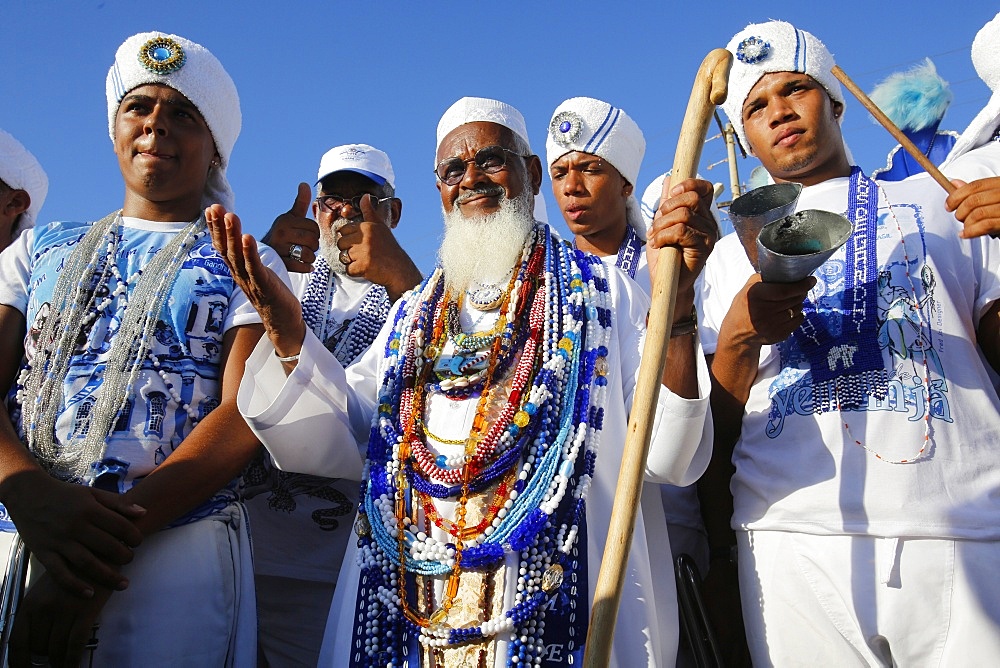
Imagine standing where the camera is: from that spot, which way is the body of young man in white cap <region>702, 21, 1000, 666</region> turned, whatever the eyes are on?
toward the camera

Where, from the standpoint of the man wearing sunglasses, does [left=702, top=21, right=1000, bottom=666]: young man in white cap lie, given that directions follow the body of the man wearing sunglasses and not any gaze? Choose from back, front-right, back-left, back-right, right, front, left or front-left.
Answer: front-left

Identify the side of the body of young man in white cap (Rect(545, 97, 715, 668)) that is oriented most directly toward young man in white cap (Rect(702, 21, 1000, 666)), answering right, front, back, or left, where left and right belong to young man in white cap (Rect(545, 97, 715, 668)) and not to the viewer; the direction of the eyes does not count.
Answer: left

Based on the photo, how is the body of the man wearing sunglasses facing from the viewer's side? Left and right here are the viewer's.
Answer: facing the viewer

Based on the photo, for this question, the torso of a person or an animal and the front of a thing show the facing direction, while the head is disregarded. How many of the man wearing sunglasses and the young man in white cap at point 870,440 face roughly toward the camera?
2

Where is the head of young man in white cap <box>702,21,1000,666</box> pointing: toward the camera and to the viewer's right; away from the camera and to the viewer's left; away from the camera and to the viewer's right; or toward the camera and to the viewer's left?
toward the camera and to the viewer's left

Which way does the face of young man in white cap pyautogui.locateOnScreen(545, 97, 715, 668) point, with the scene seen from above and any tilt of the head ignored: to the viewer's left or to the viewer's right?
to the viewer's left

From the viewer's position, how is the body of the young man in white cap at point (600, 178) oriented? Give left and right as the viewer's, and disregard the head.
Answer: facing the viewer and to the left of the viewer

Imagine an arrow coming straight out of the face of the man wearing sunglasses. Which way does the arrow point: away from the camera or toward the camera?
toward the camera

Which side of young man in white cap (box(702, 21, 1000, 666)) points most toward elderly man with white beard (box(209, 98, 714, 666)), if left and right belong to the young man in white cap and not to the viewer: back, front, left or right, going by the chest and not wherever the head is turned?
right
